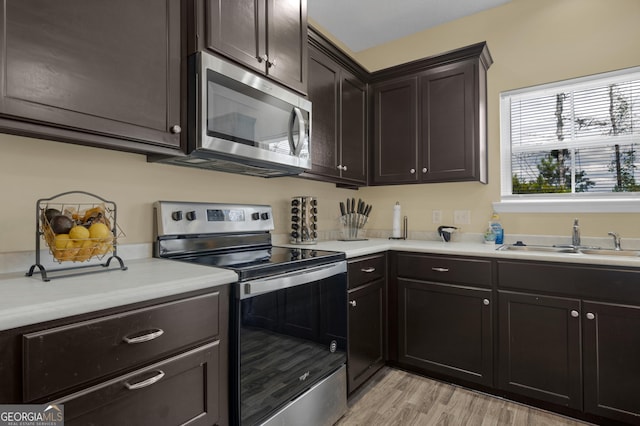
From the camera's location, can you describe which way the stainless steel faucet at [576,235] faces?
facing the viewer

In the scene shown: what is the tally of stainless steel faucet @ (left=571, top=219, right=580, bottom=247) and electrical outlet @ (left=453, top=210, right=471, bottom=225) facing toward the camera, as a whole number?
2

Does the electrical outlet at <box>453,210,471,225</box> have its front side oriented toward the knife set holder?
no

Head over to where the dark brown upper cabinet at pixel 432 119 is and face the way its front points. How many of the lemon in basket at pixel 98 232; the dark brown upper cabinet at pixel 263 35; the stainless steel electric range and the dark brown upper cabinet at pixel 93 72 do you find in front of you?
4

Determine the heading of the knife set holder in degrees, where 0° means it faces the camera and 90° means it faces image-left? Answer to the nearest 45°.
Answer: approximately 0°

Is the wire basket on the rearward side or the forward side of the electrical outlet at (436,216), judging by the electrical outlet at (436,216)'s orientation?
on the forward side

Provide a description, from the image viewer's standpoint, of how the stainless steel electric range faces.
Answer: facing the viewer and to the right of the viewer

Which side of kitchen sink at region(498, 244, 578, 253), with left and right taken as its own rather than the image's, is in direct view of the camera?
front

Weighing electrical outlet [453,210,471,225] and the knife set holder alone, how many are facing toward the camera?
2

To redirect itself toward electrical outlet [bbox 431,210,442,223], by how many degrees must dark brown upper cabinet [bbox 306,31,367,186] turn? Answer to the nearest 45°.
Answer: approximately 90° to its left
